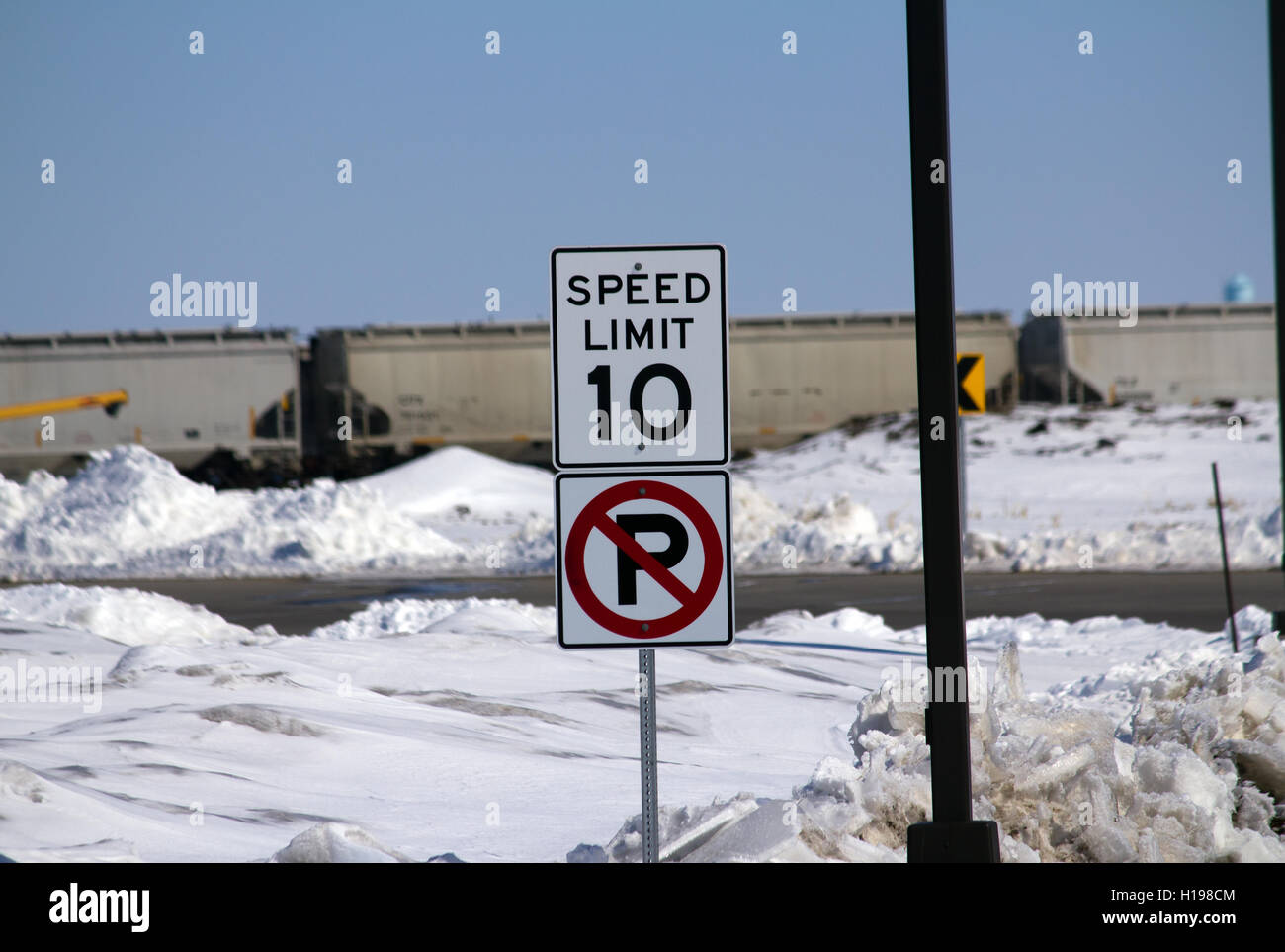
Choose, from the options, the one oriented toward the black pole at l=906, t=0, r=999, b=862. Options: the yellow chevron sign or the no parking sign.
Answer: the yellow chevron sign

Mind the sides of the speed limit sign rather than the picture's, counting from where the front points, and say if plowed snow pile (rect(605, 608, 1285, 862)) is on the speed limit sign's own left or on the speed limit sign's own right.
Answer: on the speed limit sign's own left

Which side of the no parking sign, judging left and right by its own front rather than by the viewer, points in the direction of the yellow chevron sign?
back

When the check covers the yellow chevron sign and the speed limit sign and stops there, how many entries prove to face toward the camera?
2

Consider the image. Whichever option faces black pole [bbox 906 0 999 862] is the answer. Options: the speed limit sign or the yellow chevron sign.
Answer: the yellow chevron sign

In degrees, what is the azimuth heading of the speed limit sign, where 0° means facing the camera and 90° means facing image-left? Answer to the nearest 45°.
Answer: approximately 0°

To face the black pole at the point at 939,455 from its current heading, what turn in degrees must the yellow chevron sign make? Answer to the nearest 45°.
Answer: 0° — it already faces it

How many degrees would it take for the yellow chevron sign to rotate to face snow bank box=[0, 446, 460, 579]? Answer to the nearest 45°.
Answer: approximately 135° to its right
